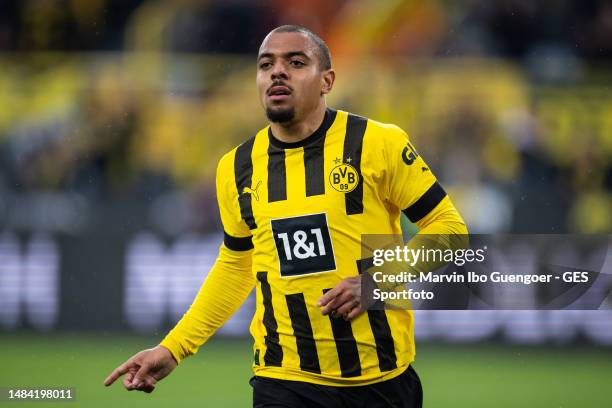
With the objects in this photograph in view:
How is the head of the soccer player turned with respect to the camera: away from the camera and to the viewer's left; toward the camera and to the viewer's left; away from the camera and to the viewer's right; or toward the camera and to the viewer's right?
toward the camera and to the viewer's left

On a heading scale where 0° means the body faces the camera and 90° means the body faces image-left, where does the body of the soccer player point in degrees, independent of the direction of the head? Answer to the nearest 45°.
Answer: approximately 45°
